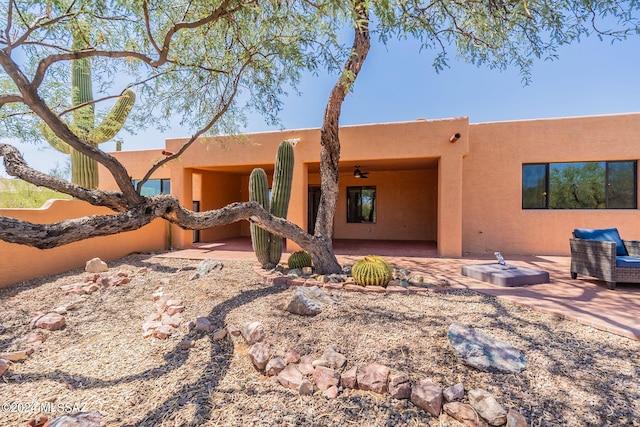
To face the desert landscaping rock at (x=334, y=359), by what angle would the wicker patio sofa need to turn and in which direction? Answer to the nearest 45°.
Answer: approximately 45° to its right

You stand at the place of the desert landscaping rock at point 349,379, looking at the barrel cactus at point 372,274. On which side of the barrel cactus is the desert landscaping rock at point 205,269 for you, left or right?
left

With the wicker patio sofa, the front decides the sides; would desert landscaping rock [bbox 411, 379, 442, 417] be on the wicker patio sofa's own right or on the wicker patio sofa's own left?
on the wicker patio sofa's own right

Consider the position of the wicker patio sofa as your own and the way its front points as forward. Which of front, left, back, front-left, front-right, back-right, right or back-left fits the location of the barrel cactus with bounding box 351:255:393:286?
right
